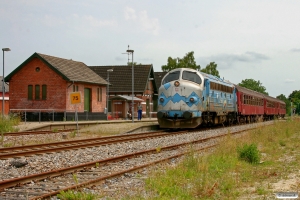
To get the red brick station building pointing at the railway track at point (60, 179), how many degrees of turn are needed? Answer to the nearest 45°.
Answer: approximately 45° to its right

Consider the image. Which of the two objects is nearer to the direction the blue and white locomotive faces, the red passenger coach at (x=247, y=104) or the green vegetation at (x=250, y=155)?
the green vegetation

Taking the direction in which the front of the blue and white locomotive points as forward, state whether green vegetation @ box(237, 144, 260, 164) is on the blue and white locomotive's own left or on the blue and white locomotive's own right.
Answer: on the blue and white locomotive's own left

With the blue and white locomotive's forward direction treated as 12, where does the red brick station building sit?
The red brick station building is roughly at 3 o'clock from the blue and white locomotive.

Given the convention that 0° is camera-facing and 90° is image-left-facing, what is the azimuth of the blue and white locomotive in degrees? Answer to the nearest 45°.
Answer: approximately 45°

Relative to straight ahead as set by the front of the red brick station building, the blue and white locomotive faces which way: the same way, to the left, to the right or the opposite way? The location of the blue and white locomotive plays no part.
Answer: to the right

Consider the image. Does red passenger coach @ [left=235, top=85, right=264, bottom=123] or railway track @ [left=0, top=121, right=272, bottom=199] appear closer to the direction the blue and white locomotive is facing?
the railway track

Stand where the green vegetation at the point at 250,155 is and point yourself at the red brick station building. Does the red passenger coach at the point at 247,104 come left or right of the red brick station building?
right

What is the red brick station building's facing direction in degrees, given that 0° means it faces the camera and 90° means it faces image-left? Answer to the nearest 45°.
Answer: approximately 315°
